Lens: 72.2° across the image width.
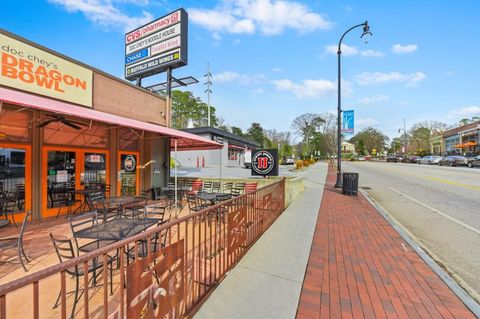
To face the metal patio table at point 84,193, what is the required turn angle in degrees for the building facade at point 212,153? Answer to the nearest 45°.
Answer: approximately 45° to its right

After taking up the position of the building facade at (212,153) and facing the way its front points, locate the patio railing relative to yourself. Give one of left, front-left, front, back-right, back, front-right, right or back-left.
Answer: front-right

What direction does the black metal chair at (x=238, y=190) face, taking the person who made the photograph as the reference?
facing the viewer and to the left of the viewer

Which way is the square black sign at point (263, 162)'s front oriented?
toward the camera

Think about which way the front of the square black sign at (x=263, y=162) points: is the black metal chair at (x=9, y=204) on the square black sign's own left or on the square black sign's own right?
on the square black sign's own right

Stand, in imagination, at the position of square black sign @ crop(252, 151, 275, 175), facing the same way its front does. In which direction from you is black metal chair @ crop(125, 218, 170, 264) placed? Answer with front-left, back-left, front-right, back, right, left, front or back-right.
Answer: front

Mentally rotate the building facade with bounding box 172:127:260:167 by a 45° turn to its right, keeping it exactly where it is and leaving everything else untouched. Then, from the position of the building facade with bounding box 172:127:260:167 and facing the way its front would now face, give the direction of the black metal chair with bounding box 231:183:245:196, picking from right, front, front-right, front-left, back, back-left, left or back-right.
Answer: front

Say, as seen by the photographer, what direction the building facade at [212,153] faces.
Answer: facing the viewer and to the right of the viewer

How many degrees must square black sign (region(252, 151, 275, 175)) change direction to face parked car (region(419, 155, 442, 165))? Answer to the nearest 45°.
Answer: approximately 135° to its left

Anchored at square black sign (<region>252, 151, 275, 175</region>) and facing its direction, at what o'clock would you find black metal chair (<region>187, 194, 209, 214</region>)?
The black metal chair is roughly at 1 o'clock from the square black sign.

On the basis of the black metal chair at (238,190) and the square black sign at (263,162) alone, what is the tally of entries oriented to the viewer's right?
0

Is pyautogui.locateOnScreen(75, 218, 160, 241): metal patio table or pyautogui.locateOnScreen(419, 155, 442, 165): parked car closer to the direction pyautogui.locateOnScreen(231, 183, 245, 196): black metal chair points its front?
the metal patio table

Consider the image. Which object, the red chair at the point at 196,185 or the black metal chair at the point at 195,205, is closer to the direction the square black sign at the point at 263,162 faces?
the black metal chair

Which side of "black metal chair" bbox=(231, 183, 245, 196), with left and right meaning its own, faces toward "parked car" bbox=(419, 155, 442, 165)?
back

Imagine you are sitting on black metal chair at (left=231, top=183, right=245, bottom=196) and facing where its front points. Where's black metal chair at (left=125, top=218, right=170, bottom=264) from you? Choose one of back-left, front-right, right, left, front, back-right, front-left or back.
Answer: front-left
